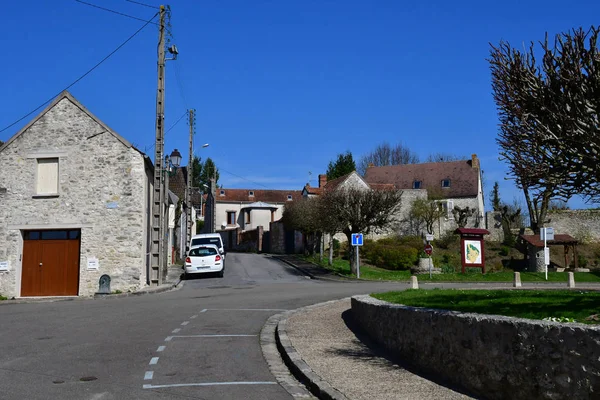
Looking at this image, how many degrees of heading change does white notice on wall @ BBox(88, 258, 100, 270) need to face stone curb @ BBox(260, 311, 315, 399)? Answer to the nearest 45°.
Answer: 0° — it already faces it

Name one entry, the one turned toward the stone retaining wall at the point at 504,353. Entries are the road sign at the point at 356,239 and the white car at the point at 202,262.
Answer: the road sign

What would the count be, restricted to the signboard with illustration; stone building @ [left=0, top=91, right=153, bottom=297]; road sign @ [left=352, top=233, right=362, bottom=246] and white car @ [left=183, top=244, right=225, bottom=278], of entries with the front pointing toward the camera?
3

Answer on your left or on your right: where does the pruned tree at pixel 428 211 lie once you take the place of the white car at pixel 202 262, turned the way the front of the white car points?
on your right

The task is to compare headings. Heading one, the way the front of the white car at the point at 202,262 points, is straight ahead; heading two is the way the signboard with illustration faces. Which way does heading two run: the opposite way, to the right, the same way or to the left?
the opposite way

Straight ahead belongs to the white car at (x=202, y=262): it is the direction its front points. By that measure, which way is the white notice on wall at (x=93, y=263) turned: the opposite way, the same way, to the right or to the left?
the opposite way

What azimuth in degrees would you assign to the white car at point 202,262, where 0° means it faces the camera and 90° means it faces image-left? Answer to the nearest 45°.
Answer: approximately 180°

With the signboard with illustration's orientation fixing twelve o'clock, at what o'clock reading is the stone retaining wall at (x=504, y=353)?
The stone retaining wall is roughly at 12 o'clock from the signboard with illustration.

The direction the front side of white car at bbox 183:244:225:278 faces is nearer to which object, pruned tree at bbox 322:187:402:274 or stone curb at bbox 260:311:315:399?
the pruned tree

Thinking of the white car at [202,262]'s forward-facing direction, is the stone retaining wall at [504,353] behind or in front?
behind
